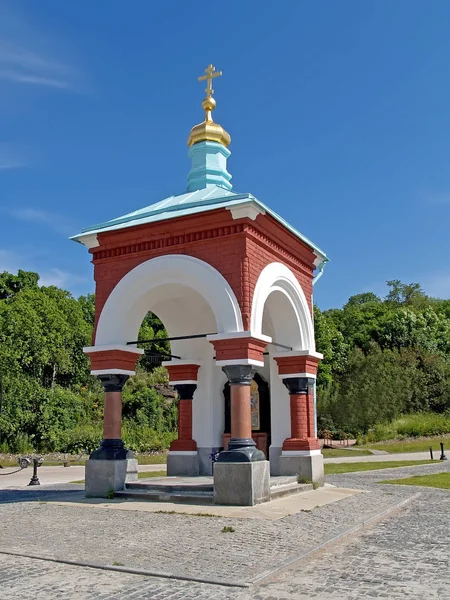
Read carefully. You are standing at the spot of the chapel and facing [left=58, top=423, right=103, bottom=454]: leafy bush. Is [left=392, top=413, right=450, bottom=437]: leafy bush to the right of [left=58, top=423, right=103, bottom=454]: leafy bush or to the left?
right
